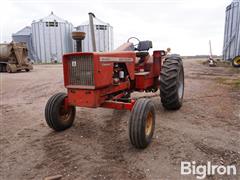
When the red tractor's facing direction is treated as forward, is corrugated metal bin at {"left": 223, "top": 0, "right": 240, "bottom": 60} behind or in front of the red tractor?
behind

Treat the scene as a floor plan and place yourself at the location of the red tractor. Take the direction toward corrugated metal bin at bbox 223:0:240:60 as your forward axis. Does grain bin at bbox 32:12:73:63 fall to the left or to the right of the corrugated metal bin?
left

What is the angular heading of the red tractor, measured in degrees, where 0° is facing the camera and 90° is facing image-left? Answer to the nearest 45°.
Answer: approximately 45°

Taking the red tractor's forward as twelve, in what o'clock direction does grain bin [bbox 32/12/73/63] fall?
The grain bin is roughly at 4 o'clock from the red tractor.

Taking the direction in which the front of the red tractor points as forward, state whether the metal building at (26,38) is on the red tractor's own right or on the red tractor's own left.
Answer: on the red tractor's own right
